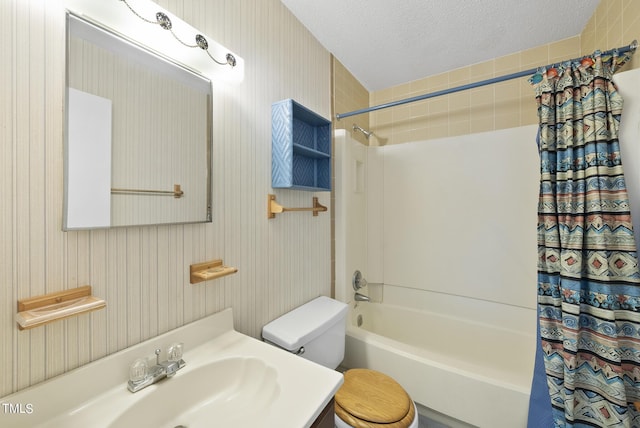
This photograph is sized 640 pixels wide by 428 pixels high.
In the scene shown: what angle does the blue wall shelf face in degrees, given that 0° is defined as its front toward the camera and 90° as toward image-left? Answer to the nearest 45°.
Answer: approximately 315°

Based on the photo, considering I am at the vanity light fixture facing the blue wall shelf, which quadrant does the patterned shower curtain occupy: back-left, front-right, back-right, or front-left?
front-right

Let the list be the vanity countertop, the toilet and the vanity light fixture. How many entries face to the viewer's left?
0

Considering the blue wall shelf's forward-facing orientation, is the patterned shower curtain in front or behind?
in front

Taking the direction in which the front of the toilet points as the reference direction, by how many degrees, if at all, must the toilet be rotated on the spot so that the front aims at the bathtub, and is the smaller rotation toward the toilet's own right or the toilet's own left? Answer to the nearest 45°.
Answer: approximately 90° to the toilet's own left

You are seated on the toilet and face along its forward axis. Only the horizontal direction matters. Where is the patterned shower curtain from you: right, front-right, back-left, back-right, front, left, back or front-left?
front-left

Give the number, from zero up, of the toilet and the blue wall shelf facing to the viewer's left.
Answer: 0

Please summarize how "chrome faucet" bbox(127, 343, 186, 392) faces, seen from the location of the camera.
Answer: facing the viewer and to the right of the viewer

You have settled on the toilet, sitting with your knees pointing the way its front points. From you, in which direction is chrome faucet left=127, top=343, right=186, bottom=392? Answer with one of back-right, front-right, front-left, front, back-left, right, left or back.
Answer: right

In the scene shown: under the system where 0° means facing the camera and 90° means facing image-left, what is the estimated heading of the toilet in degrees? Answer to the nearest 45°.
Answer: approximately 315°
